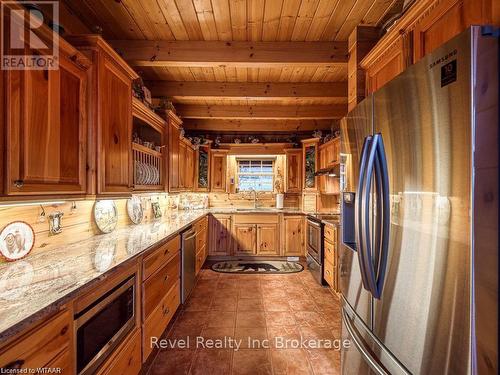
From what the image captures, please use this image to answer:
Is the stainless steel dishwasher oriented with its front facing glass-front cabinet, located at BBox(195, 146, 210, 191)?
no

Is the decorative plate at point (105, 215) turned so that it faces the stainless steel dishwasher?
no

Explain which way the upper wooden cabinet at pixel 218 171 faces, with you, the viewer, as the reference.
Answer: facing the viewer

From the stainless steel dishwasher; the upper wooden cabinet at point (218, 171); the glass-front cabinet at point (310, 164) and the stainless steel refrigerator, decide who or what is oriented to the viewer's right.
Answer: the stainless steel dishwasher

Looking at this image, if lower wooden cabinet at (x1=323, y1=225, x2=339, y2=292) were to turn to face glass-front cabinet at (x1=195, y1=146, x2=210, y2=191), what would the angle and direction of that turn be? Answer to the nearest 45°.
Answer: approximately 45° to its right

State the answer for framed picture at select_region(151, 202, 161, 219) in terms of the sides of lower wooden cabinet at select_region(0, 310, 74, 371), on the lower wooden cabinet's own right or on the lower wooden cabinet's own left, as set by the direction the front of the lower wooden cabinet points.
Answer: on the lower wooden cabinet's own left

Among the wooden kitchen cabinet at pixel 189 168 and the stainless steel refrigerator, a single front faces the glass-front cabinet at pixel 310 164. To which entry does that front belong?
the wooden kitchen cabinet

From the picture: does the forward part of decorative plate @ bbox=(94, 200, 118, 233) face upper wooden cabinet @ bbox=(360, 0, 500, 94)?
yes

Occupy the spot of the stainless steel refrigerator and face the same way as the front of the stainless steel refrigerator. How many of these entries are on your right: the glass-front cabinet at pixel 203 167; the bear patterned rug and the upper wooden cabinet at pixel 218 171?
3

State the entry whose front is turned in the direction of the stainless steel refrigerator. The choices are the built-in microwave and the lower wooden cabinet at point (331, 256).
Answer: the built-in microwave

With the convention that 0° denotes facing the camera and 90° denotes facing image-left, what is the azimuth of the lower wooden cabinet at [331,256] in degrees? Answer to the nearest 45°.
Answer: approximately 90°

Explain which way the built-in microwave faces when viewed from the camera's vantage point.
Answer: facing the viewer and to the right of the viewer

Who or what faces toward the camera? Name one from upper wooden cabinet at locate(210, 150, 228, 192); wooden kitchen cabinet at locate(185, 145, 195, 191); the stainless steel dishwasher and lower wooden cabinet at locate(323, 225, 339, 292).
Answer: the upper wooden cabinet

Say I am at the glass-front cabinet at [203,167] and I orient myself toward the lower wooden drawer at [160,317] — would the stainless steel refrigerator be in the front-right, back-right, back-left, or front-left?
front-left

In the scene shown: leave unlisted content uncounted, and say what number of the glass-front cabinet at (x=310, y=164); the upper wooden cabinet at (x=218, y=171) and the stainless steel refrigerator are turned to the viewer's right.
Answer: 0

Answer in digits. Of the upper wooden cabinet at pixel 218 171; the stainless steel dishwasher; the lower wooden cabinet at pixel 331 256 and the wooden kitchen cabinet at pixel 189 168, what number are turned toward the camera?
1

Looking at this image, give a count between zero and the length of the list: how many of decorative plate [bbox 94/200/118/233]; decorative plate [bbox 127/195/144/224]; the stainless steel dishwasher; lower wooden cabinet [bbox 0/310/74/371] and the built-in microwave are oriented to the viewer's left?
0

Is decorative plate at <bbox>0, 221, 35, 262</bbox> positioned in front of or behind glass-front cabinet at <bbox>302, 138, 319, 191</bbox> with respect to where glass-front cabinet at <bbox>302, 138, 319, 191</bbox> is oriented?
in front

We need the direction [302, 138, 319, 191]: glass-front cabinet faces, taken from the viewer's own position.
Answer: facing the viewer and to the left of the viewer

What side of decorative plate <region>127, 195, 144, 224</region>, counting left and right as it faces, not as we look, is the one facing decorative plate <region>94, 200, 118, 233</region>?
right

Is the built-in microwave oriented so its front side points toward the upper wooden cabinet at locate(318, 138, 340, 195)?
no
